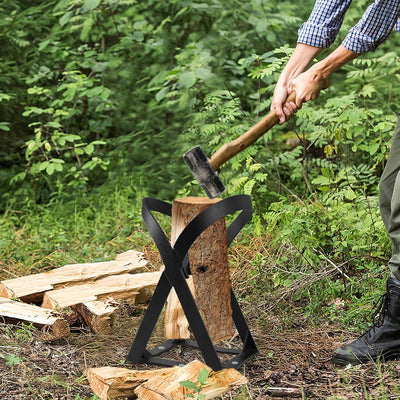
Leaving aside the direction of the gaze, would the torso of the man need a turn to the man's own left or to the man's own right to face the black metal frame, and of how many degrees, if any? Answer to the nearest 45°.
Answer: approximately 45° to the man's own left

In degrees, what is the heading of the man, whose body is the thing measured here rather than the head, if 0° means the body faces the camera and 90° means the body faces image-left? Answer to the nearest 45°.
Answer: approximately 90°

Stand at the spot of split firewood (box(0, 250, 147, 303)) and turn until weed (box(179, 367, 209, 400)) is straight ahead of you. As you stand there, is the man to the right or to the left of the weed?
left

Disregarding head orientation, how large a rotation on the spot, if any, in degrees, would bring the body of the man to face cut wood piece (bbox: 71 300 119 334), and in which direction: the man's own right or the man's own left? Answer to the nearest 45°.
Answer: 0° — they already face it

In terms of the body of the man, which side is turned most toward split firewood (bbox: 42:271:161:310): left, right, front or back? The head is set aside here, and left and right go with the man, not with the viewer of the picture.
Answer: front

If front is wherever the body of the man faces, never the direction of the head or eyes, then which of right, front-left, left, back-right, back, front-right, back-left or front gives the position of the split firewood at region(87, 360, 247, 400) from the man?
front-left

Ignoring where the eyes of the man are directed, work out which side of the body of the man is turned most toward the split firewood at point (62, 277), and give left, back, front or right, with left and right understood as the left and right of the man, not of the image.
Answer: front

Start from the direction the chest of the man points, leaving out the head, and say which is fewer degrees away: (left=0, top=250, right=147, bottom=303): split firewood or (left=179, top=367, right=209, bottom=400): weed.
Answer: the split firewood

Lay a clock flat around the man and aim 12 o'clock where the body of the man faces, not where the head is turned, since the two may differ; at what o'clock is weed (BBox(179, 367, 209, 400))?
The weed is roughly at 10 o'clock from the man.

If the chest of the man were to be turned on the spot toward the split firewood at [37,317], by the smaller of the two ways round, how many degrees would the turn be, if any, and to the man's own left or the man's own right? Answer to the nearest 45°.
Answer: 0° — they already face it

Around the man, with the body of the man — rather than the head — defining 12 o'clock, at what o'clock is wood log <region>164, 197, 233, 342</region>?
The wood log is roughly at 11 o'clock from the man.
